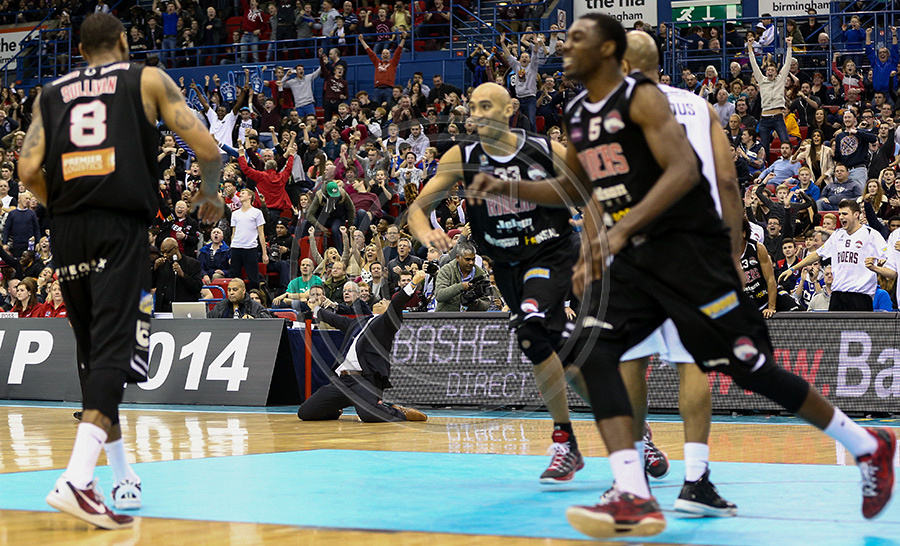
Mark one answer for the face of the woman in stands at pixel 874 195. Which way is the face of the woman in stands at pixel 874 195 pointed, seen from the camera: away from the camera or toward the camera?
toward the camera

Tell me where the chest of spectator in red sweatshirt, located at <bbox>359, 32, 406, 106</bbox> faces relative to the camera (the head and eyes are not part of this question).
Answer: toward the camera

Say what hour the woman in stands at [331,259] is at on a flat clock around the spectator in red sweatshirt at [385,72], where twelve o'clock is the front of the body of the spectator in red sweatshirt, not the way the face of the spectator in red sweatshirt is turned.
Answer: The woman in stands is roughly at 12 o'clock from the spectator in red sweatshirt.

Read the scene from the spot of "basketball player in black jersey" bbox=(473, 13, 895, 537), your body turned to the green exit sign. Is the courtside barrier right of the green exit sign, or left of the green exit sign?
left

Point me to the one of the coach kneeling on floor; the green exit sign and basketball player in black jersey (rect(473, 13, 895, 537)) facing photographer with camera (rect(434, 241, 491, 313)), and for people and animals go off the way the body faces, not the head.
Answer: the green exit sign

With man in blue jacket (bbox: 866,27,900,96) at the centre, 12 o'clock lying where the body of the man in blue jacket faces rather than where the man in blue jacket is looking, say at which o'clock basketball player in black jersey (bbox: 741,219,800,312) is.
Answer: The basketball player in black jersey is roughly at 12 o'clock from the man in blue jacket.

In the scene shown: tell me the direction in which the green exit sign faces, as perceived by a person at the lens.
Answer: facing the viewer

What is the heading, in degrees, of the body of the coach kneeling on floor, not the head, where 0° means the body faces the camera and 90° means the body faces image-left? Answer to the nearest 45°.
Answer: approximately 45°

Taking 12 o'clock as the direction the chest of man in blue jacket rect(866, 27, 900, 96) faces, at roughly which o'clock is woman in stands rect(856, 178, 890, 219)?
The woman in stands is roughly at 12 o'clock from the man in blue jacket.

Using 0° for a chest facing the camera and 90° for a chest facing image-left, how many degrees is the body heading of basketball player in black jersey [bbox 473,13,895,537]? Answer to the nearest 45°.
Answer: approximately 45°

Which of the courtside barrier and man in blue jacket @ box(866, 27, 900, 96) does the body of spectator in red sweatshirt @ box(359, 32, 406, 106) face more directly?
the courtside barrier

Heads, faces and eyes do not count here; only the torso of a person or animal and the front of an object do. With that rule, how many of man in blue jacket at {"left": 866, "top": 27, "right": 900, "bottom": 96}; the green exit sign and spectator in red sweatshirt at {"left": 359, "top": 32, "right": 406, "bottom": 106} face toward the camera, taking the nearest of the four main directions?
3

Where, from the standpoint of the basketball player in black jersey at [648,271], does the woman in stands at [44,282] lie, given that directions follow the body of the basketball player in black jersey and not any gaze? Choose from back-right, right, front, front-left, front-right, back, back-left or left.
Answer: right

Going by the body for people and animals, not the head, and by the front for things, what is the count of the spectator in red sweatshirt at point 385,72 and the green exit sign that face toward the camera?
2

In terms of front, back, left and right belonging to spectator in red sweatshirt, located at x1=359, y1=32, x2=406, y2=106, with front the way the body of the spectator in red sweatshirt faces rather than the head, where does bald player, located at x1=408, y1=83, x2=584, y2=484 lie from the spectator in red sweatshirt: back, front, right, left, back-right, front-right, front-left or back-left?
front

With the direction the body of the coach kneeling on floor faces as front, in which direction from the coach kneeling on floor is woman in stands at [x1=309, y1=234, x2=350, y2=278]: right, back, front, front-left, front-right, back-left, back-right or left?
back-right

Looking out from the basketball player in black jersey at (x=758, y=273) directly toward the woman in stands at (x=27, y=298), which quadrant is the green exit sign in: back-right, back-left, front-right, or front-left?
front-right
